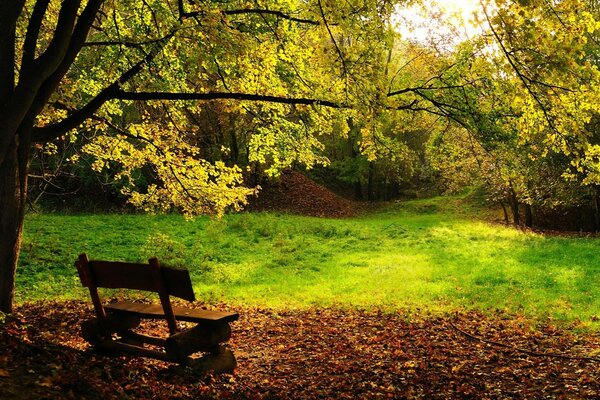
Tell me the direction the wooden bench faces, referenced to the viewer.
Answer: facing away from the viewer and to the right of the viewer

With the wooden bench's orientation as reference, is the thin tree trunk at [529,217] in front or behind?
in front

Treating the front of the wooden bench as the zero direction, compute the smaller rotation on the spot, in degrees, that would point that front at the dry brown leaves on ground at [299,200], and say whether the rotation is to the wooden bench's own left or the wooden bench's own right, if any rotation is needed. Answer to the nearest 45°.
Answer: approximately 45° to the wooden bench's own left
